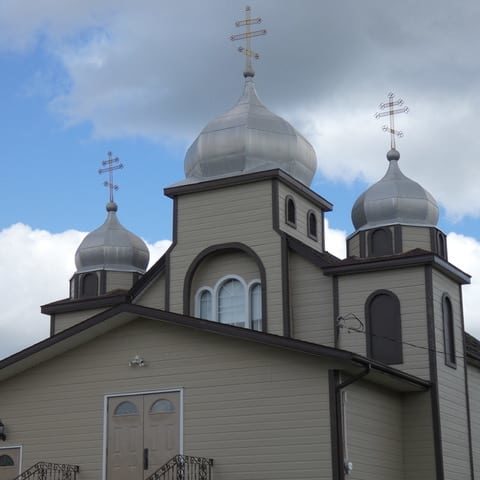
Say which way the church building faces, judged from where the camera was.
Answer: facing the viewer and to the left of the viewer
